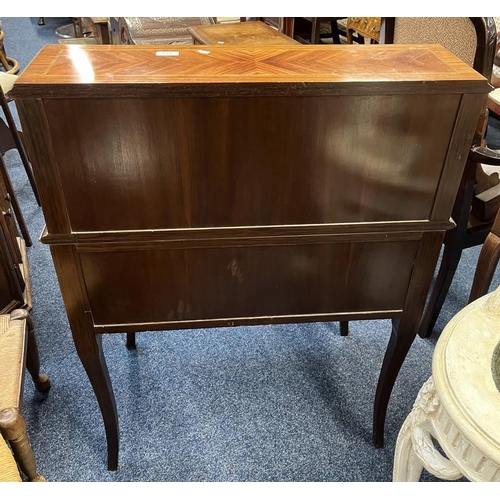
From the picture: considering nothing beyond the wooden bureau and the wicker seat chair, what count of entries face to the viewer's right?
1

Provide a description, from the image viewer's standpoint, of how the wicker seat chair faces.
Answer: facing to the right of the viewer

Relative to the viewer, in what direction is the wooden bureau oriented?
away from the camera

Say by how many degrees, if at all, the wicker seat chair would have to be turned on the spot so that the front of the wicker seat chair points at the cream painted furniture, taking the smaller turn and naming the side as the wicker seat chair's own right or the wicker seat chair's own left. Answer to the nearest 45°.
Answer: approximately 45° to the wicker seat chair's own right

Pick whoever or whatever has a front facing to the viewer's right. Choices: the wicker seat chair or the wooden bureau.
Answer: the wicker seat chair
